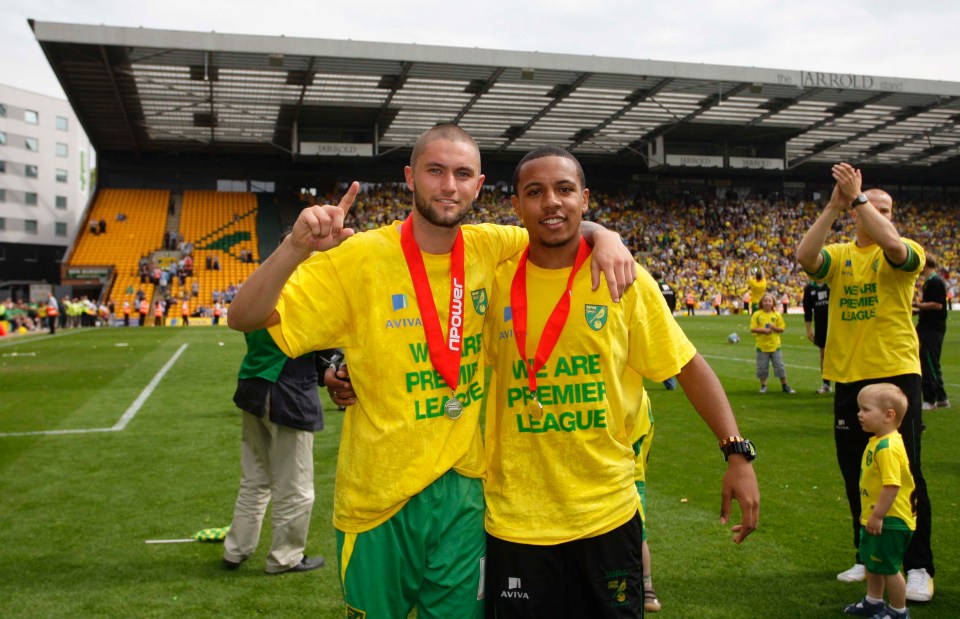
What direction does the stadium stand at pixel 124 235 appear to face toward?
toward the camera

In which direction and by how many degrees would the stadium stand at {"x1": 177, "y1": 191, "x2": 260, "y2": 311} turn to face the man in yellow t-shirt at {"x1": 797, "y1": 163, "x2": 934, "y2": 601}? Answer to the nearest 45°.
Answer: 0° — it already faces them

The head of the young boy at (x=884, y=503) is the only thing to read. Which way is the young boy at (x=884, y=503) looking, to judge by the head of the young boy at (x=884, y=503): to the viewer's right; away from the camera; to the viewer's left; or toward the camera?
to the viewer's left

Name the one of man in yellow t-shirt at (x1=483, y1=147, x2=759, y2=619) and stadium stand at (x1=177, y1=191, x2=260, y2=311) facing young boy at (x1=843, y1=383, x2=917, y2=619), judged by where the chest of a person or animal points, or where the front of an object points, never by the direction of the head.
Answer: the stadium stand

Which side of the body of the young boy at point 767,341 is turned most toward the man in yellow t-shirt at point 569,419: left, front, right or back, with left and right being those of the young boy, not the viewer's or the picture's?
front

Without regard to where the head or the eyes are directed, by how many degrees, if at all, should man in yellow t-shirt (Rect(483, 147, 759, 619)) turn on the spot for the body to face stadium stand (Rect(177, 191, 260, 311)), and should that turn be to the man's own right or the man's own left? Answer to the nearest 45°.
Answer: approximately 135° to the man's own right

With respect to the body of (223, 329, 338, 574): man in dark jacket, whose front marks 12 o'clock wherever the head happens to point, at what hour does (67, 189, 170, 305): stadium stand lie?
The stadium stand is roughly at 10 o'clock from the man in dark jacket.

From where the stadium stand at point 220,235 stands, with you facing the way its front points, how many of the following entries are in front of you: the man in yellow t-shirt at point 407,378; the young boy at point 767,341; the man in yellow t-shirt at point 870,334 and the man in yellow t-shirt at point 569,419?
4

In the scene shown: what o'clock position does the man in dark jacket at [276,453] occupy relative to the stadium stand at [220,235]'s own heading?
The man in dark jacket is roughly at 12 o'clock from the stadium stand.

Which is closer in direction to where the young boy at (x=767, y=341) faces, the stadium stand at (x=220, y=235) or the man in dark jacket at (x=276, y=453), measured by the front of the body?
the man in dark jacket

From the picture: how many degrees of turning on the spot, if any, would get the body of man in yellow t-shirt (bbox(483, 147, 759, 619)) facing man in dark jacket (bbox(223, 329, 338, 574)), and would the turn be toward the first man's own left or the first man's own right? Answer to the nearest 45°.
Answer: approximately 135° to the first man's own right

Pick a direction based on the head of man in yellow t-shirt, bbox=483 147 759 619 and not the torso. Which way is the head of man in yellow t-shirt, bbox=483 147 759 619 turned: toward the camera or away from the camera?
toward the camera

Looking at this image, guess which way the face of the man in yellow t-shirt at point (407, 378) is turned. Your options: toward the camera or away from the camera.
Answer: toward the camera

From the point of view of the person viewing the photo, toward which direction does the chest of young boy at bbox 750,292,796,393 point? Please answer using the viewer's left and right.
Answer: facing the viewer

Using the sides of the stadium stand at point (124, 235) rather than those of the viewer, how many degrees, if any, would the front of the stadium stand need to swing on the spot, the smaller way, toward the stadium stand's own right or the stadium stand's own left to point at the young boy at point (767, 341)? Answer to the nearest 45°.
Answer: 0° — it already faces them
